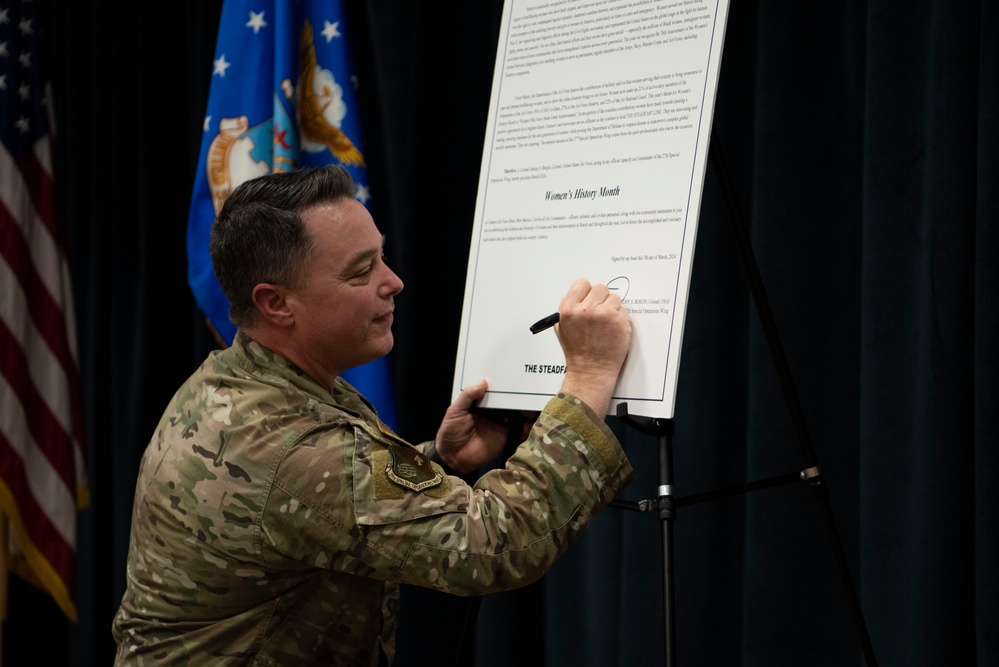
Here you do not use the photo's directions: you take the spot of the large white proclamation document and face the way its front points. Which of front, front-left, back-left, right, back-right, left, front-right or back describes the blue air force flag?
right

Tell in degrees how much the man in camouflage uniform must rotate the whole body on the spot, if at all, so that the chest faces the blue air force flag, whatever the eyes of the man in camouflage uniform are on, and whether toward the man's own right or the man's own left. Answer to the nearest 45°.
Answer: approximately 90° to the man's own left

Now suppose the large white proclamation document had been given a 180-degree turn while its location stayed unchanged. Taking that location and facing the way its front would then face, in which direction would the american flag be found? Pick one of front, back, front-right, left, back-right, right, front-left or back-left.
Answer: left

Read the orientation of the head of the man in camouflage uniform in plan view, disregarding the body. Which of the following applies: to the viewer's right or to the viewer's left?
to the viewer's right

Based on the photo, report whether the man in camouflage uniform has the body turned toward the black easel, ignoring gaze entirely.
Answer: yes

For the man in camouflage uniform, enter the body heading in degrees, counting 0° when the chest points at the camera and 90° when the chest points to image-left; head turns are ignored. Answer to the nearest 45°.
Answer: approximately 270°

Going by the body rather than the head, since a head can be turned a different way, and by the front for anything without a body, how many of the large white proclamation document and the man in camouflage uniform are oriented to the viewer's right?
1
